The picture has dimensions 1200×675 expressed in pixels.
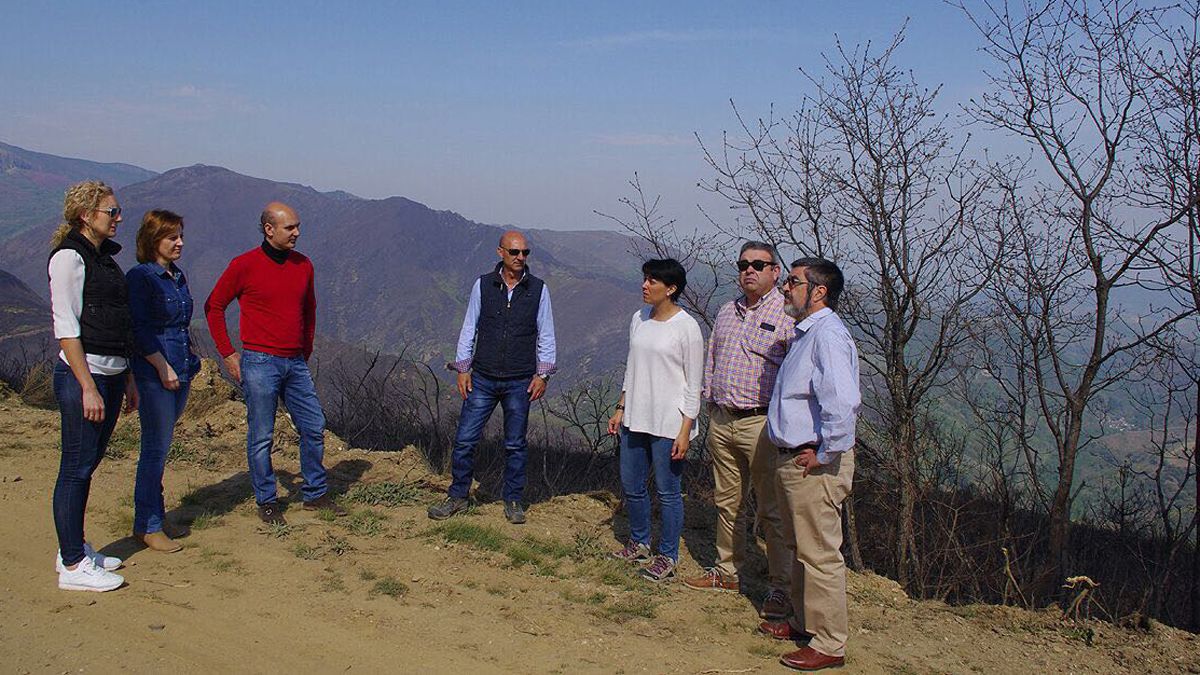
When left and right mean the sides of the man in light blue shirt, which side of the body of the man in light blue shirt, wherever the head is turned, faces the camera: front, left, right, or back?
left

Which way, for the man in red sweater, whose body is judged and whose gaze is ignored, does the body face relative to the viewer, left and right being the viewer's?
facing the viewer and to the right of the viewer

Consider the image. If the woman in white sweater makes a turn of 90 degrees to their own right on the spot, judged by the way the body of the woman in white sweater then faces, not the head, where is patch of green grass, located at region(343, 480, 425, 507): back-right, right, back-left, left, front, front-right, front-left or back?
front

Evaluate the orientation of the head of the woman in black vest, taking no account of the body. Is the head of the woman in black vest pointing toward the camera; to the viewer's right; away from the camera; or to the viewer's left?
to the viewer's right

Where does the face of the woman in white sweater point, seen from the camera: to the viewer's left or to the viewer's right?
to the viewer's left

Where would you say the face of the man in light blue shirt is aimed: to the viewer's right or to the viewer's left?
to the viewer's left

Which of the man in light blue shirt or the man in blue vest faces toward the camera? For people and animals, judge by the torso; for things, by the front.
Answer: the man in blue vest

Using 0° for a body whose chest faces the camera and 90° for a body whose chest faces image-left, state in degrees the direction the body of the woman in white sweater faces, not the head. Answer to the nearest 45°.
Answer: approximately 45°

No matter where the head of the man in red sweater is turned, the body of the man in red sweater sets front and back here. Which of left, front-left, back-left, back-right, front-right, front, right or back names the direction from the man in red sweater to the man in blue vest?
front-left

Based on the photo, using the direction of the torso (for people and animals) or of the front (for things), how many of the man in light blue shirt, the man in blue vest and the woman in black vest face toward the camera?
1

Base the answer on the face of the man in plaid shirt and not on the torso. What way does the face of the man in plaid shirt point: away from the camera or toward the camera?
toward the camera

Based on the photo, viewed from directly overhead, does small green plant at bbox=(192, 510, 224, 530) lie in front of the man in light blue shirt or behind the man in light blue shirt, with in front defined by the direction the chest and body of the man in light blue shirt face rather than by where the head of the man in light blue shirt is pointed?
in front

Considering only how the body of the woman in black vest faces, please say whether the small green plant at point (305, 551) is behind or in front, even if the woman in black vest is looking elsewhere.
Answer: in front

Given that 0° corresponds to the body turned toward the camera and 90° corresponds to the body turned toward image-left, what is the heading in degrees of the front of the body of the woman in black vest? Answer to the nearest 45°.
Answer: approximately 270°

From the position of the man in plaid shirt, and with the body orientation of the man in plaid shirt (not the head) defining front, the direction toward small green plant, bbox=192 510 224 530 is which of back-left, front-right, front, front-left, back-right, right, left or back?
front-right

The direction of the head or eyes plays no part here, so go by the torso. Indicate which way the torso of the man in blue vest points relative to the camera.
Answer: toward the camera
